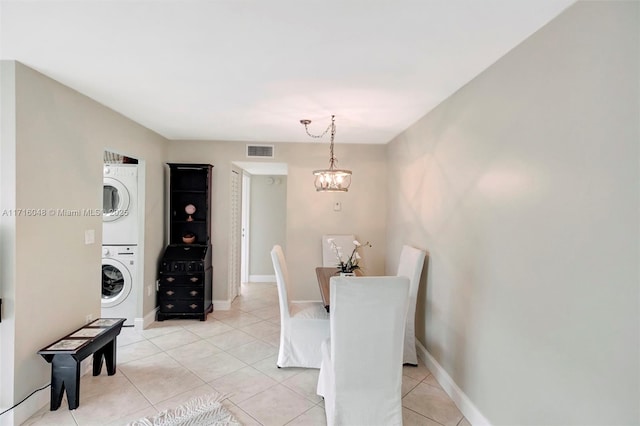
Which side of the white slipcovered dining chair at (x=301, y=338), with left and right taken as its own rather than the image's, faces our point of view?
right

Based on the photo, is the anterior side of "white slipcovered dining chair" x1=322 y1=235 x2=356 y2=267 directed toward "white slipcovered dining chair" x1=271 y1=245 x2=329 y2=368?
yes

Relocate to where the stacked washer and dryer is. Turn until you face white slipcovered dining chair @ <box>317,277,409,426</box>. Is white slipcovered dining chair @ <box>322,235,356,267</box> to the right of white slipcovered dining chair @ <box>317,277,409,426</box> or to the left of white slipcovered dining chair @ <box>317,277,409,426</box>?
left

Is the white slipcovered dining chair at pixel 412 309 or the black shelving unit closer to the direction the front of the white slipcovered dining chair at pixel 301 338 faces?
the white slipcovered dining chair

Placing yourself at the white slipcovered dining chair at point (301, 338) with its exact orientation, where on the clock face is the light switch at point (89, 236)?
The light switch is roughly at 6 o'clock from the white slipcovered dining chair.

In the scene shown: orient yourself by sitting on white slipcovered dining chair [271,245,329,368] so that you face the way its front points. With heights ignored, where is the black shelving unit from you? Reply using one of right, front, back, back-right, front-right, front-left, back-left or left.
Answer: back-left

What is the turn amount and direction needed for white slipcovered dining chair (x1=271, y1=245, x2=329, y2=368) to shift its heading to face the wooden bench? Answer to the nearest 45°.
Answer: approximately 180°

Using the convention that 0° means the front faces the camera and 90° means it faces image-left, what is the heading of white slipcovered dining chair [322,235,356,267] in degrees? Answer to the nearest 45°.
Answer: approximately 0°

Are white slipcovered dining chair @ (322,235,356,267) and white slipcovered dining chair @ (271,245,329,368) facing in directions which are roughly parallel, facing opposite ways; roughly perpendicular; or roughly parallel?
roughly perpendicular

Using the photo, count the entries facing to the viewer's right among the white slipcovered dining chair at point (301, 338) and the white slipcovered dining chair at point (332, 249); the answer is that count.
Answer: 1

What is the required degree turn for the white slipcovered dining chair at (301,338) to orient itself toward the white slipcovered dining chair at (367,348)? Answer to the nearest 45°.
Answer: approximately 90° to its right
